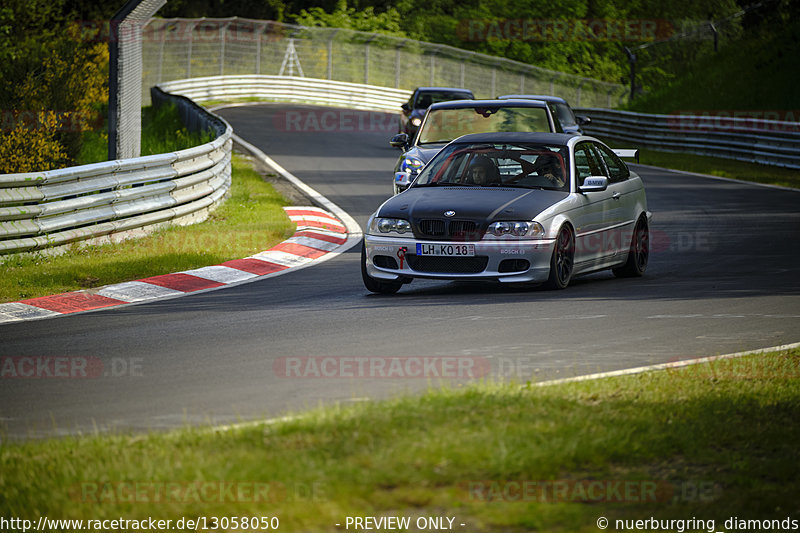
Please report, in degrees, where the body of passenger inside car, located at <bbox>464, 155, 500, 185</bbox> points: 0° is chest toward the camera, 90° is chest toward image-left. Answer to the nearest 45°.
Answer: approximately 45°

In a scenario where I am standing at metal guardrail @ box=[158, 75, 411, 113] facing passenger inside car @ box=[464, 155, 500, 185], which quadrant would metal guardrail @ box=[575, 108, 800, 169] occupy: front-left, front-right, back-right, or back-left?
front-left

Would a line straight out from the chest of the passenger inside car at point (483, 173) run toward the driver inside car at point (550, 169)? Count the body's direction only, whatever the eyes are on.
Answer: no

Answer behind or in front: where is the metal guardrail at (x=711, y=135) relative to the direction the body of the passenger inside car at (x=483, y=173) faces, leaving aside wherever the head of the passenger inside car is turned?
behind

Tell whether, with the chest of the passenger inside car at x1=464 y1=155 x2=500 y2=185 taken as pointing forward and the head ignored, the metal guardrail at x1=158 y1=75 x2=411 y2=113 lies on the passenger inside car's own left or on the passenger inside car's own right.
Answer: on the passenger inside car's own right

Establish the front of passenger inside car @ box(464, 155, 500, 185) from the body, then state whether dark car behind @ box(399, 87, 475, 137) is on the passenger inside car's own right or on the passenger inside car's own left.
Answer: on the passenger inside car's own right

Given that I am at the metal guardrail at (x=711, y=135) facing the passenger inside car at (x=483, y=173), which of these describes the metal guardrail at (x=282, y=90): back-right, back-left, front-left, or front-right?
back-right

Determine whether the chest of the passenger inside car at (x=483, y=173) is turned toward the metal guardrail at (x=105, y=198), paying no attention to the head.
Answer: no

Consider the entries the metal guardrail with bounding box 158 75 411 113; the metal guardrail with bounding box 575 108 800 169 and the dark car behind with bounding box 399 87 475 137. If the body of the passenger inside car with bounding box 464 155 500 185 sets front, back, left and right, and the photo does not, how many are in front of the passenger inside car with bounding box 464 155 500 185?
0

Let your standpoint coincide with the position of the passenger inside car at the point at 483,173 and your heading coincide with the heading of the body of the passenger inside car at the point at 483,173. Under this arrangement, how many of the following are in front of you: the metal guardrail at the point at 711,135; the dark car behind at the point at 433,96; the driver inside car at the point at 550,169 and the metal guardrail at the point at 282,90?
0

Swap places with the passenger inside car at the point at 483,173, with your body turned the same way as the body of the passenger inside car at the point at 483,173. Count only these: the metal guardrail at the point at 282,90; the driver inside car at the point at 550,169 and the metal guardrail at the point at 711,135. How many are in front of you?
0

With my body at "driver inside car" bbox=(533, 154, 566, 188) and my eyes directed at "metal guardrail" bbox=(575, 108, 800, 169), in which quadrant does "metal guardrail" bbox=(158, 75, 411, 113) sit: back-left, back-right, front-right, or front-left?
front-left
